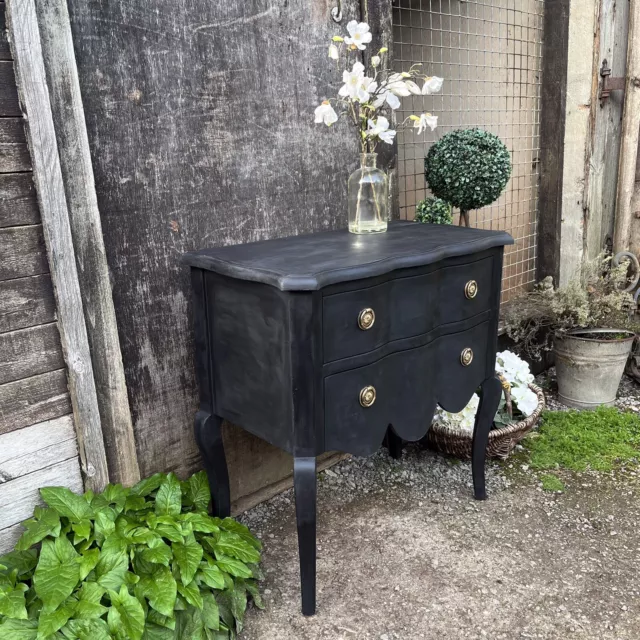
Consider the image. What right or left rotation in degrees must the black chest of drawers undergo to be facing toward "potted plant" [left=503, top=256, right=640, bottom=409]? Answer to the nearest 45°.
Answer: approximately 90° to its left

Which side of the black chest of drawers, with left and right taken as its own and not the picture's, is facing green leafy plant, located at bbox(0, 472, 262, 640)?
right

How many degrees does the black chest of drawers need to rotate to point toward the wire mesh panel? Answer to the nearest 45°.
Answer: approximately 90° to its left

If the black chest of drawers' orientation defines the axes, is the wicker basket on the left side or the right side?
on its left

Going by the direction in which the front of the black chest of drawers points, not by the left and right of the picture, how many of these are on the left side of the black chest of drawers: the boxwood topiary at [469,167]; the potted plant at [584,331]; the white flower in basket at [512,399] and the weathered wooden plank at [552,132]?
4

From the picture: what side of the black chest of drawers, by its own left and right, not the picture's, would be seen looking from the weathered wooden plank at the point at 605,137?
left

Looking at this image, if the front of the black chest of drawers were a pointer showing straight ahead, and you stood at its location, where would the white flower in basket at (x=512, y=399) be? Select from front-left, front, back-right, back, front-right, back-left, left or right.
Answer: left

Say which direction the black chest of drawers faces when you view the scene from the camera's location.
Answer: facing the viewer and to the right of the viewer

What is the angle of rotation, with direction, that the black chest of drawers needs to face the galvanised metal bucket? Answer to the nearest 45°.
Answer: approximately 90° to its left

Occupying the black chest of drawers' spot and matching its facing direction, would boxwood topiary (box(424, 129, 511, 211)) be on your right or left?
on your left

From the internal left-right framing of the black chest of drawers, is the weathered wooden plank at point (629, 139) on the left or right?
on its left

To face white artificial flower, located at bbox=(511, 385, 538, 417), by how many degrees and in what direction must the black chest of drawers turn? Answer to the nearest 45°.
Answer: approximately 90° to its left
